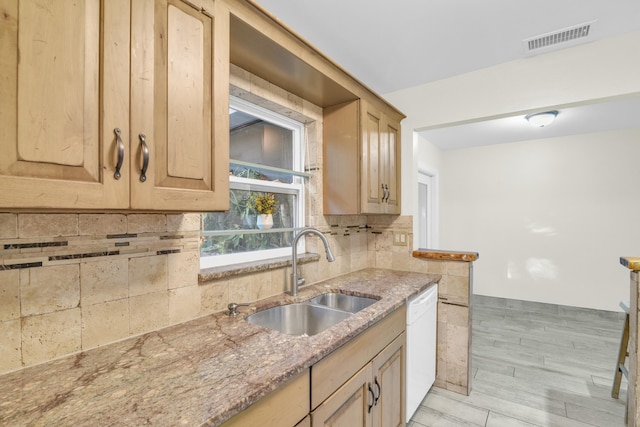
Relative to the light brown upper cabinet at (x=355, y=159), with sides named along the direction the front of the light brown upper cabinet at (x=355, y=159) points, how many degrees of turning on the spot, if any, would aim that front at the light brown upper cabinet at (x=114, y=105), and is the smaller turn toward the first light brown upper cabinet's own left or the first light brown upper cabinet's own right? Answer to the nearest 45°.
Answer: approximately 90° to the first light brown upper cabinet's own right

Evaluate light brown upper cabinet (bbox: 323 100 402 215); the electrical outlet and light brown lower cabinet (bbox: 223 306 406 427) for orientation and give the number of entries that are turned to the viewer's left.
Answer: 0

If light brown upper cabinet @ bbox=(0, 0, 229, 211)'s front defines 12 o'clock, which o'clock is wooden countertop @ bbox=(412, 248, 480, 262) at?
The wooden countertop is roughly at 10 o'clock from the light brown upper cabinet.

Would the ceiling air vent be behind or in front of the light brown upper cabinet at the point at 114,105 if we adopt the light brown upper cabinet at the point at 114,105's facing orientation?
in front

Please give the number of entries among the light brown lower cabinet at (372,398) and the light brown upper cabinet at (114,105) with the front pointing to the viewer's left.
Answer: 0

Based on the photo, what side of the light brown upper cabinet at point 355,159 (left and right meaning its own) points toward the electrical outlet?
left

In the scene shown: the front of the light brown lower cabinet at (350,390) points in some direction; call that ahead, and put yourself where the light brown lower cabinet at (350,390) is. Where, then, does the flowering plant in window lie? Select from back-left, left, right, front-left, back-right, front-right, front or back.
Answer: back

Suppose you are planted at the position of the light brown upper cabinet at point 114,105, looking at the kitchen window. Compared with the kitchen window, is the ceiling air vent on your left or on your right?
right

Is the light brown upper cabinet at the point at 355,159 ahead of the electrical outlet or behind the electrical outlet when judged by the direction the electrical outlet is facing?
ahead

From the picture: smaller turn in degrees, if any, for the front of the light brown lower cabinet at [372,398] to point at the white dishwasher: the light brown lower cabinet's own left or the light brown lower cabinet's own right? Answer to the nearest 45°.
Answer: approximately 90° to the light brown lower cabinet's own left

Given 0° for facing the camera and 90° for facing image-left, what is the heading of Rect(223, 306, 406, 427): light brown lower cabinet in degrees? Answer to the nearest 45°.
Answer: approximately 315°

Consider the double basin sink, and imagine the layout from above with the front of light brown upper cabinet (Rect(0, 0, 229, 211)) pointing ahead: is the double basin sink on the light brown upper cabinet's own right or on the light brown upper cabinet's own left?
on the light brown upper cabinet's own left

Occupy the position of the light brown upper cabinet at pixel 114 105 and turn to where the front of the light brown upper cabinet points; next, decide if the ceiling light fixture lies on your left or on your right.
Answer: on your left

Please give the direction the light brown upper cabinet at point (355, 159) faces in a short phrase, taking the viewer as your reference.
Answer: facing the viewer and to the right of the viewer

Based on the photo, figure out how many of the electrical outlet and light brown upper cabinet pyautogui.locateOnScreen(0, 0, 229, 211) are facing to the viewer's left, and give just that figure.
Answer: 0
